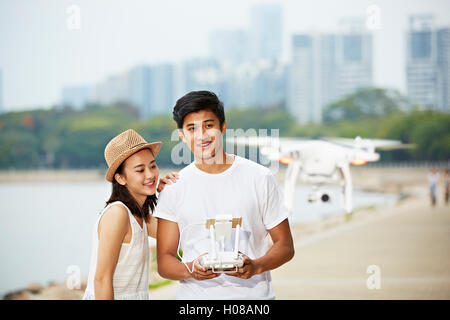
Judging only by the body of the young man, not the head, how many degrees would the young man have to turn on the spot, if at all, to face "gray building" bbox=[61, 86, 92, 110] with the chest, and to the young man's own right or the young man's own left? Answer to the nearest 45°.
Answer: approximately 180°

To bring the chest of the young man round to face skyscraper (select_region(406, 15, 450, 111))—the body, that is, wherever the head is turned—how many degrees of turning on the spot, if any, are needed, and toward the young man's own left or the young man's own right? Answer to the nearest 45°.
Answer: approximately 180°

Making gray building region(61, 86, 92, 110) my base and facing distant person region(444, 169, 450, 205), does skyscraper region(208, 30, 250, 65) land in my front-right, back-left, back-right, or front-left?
front-left

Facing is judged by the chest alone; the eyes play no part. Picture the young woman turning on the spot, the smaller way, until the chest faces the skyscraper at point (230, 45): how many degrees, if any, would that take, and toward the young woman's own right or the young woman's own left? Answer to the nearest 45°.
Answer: approximately 135° to the young woman's own left

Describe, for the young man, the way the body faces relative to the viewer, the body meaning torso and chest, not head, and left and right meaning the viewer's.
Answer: facing the viewer

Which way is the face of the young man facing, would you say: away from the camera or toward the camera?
toward the camera

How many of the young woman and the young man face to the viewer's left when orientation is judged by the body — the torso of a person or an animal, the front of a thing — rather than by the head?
0

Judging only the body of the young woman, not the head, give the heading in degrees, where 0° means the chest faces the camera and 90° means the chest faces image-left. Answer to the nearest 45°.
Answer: approximately 315°

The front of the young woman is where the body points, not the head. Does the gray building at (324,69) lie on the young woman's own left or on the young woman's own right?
on the young woman's own left

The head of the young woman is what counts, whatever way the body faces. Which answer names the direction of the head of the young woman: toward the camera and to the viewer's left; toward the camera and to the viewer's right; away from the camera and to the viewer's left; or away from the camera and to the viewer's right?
toward the camera and to the viewer's right

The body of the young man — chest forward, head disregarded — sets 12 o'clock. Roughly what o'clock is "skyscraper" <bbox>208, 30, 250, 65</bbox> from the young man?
The skyscraper is roughly at 6 o'clock from the young man.

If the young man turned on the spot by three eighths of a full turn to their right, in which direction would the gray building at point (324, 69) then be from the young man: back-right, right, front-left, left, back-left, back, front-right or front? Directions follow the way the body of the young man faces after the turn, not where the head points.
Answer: front-right

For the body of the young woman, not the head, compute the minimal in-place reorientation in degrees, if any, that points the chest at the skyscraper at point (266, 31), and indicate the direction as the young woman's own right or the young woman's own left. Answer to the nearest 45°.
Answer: approximately 135° to the young woman's own left

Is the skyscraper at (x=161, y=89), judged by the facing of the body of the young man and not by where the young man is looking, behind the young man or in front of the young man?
behind

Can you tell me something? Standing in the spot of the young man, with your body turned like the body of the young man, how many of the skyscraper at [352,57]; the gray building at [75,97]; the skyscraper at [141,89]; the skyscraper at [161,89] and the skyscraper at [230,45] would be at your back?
5
